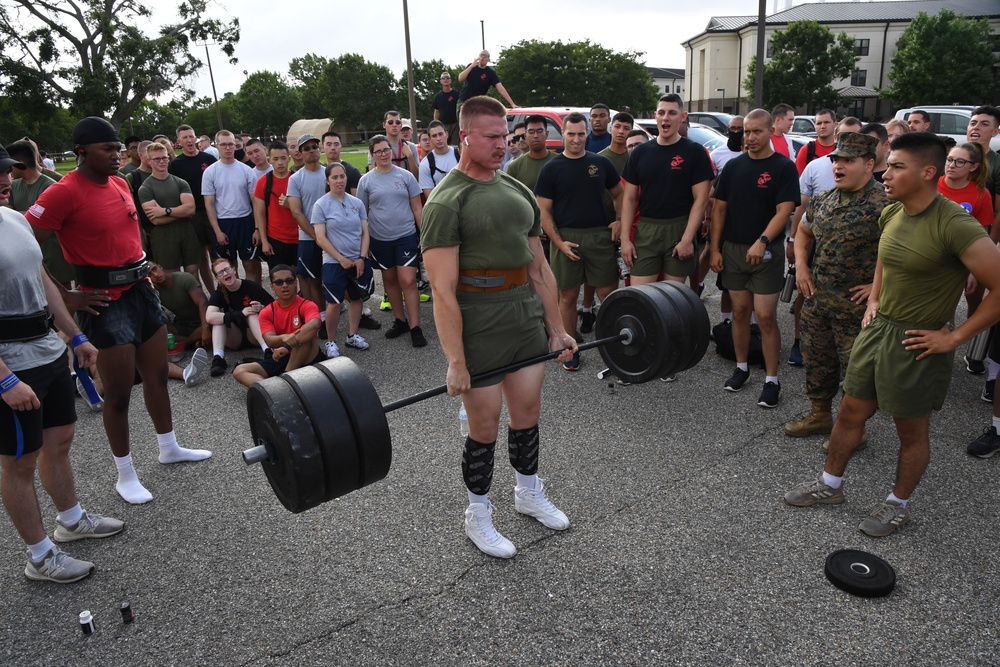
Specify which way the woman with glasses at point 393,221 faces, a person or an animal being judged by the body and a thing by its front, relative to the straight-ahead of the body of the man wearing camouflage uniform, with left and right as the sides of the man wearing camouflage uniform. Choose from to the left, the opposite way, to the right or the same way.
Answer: to the left

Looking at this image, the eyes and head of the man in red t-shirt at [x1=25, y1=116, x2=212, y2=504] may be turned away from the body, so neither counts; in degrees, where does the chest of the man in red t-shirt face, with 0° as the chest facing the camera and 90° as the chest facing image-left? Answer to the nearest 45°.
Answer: approximately 315°

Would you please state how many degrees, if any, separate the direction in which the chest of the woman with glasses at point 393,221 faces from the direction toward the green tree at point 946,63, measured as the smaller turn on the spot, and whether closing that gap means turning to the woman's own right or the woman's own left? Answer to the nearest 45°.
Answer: approximately 135° to the woman's own left

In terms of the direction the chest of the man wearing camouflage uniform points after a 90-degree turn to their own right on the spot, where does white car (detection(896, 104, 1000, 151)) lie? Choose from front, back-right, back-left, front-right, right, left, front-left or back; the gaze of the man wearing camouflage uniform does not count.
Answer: front-right

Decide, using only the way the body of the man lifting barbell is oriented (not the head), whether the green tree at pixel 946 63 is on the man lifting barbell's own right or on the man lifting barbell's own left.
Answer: on the man lifting barbell's own left

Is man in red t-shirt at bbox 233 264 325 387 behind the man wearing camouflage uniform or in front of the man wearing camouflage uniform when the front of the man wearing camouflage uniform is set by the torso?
in front

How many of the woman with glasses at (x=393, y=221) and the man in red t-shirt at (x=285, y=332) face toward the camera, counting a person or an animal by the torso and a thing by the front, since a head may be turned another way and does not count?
2

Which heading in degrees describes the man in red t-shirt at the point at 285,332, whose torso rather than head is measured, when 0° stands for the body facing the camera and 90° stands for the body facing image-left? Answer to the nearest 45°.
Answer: approximately 0°

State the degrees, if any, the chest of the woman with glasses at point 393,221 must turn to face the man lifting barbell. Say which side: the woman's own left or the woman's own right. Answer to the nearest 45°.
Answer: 0° — they already face them

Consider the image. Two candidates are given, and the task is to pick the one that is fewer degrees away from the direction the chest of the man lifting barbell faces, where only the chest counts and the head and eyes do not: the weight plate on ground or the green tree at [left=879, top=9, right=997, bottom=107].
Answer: the weight plate on ground

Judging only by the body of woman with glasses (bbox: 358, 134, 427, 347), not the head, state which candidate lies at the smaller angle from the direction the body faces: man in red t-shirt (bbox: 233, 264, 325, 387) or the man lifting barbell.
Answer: the man lifting barbell
